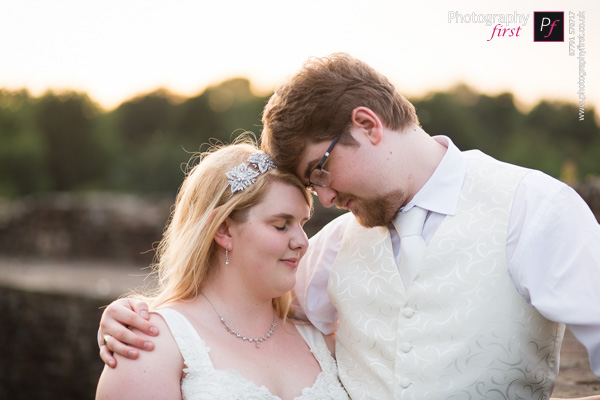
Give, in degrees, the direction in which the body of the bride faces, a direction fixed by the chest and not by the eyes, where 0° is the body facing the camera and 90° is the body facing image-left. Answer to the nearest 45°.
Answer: approximately 315°
